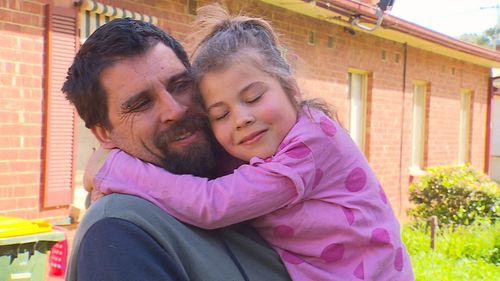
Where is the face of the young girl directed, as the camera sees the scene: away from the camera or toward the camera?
toward the camera

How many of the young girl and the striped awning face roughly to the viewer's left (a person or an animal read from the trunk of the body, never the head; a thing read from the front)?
1

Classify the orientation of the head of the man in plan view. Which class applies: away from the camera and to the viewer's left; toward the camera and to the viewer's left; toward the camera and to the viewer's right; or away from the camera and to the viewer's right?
toward the camera and to the viewer's right

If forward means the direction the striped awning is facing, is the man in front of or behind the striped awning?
in front

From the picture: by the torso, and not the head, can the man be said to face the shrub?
no

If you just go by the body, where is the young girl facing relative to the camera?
to the viewer's left

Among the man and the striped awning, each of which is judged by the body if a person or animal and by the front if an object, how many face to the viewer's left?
0

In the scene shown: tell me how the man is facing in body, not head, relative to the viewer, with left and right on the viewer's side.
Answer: facing the viewer and to the right of the viewer

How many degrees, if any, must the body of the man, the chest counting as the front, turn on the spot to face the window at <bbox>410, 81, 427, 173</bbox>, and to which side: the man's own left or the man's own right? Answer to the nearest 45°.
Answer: approximately 90° to the man's own left
